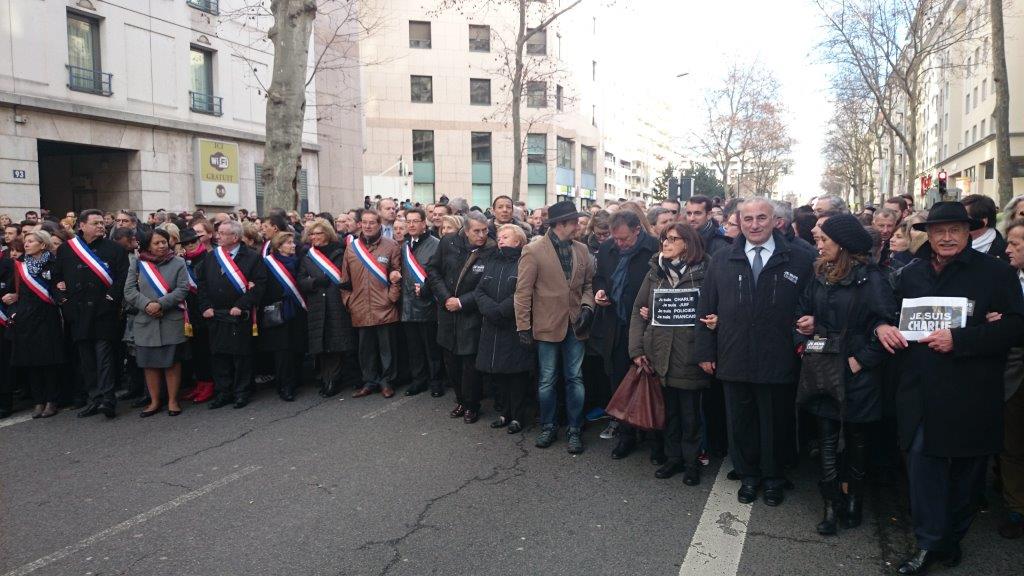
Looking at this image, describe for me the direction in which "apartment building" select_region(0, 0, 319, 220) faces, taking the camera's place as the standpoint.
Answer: facing the viewer and to the right of the viewer

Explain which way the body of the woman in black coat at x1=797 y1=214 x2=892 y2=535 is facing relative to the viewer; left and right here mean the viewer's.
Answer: facing the viewer and to the left of the viewer

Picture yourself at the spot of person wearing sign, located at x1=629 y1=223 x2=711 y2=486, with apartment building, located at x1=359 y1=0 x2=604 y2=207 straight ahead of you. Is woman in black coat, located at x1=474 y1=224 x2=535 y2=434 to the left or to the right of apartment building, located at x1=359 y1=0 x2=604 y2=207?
left

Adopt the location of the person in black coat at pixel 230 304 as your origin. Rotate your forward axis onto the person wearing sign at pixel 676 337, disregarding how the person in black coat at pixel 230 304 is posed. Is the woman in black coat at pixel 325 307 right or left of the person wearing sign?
left

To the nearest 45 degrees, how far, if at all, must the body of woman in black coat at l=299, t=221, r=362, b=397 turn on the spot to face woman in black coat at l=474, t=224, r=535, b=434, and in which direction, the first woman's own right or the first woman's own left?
approximately 45° to the first woman's own left

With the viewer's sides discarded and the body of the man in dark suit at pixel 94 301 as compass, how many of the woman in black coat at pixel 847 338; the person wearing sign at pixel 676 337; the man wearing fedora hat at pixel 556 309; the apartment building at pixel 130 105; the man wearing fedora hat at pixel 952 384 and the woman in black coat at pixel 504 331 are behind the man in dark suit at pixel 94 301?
1

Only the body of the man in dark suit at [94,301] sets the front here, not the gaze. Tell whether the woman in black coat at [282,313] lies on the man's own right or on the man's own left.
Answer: on the man's own left

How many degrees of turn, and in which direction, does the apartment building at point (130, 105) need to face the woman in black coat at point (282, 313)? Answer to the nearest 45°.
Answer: approximately 45° to its right

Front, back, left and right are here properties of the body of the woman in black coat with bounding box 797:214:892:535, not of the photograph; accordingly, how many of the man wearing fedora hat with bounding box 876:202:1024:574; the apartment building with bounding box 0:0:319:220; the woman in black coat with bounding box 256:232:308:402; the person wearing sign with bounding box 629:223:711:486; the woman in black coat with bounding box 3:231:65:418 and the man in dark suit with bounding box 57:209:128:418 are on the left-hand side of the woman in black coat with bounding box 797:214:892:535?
1

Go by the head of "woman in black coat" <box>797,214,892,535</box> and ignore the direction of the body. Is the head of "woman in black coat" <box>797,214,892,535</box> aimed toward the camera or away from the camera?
toward the camera

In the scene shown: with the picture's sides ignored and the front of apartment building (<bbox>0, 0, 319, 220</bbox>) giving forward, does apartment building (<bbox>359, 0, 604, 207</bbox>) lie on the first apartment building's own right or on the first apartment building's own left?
on the first apartment building's own left

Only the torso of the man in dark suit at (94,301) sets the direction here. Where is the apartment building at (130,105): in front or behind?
behind

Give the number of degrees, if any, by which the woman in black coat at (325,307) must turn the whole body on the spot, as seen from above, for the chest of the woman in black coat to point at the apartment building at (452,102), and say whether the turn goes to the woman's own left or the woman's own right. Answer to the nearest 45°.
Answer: approximately 180°

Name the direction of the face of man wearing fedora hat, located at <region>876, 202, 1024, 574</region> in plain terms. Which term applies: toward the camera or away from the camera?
toward the camera

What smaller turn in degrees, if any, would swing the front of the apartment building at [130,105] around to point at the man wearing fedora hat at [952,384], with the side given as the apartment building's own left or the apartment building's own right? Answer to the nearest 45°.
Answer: approximately 45° to the apartment building's own right

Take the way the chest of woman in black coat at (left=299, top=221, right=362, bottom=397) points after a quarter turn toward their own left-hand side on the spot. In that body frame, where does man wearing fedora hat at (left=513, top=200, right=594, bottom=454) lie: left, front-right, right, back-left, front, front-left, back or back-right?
front-right

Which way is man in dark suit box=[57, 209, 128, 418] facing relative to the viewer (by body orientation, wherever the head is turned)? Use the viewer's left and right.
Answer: facing the viewer

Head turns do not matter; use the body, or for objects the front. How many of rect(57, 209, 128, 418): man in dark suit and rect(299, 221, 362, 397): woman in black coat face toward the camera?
2

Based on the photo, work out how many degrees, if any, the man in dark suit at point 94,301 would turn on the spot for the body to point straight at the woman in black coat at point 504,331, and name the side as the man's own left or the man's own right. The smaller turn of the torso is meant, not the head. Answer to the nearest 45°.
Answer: approximately 45° to the man's own left

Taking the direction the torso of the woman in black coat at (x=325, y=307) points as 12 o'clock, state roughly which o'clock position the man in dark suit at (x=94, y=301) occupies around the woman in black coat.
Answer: The man in dark suit is roughly at 3 o'clock from the woman in black coat.
